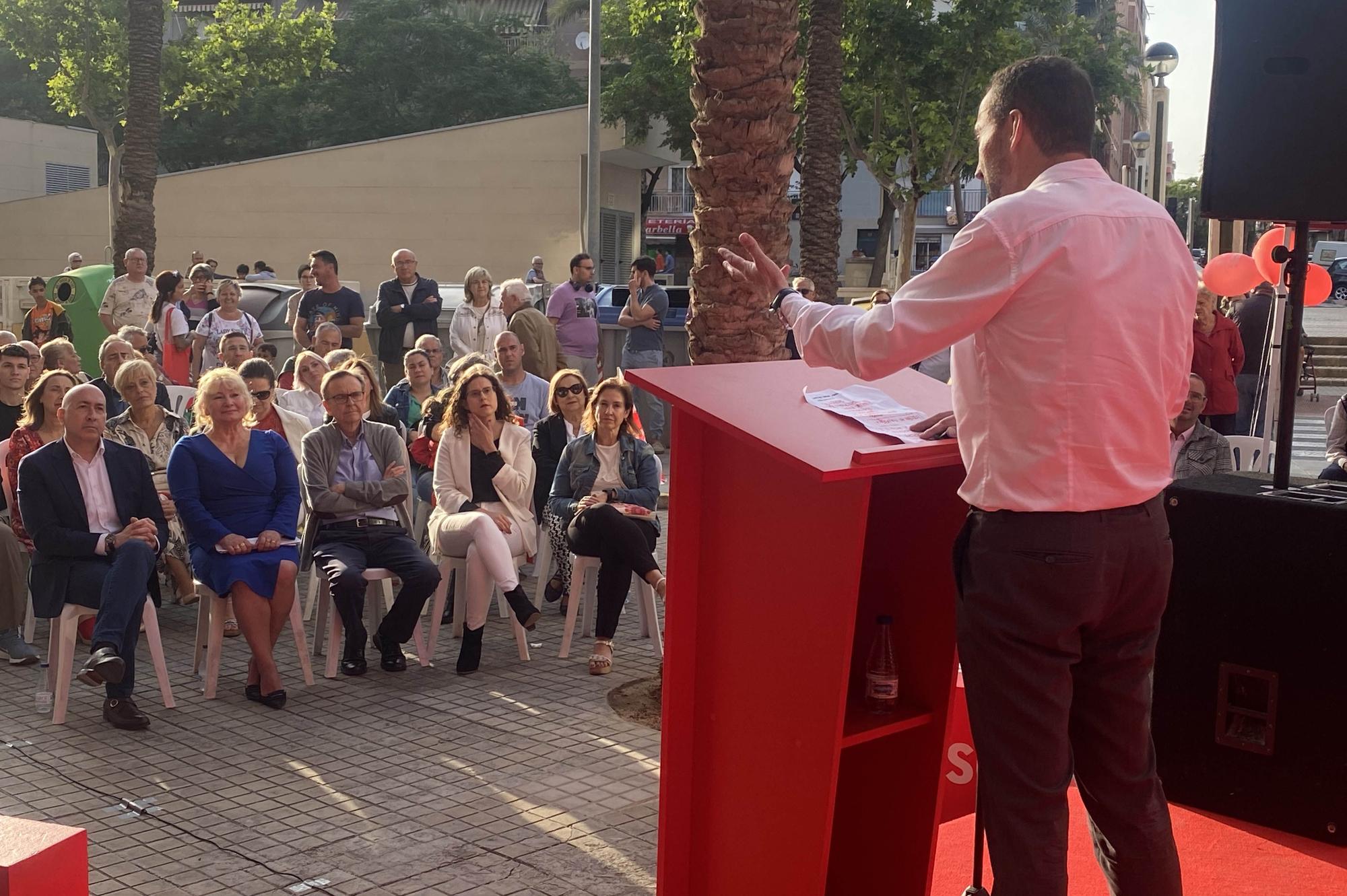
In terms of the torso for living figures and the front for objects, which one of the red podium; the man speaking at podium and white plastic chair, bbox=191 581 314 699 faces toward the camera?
the white plastic chair

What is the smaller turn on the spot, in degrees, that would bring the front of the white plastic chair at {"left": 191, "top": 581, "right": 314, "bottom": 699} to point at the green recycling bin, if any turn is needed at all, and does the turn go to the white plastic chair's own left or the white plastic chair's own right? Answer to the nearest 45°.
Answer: approximately 180°

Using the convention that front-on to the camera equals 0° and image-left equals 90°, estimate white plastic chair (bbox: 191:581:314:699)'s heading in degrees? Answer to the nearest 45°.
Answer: approximately 0°

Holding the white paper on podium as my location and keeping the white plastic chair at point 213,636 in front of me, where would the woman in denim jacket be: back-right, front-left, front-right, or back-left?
front-right

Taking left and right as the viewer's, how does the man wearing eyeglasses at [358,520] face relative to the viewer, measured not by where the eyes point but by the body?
facing the viewer

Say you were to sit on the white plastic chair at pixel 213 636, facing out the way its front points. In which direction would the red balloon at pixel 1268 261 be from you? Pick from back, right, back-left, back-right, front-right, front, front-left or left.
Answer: left

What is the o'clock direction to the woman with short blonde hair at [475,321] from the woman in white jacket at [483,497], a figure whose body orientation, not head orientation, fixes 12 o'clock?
The woman with short blonde hair is roughly at 6 o'clock from the woman in white jacket.

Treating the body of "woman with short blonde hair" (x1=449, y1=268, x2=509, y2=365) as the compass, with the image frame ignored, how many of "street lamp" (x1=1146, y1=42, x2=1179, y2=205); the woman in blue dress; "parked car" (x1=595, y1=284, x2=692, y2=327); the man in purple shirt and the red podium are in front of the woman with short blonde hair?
2

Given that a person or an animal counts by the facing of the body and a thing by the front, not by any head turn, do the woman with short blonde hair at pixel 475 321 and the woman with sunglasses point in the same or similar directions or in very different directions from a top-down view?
same or similar directions

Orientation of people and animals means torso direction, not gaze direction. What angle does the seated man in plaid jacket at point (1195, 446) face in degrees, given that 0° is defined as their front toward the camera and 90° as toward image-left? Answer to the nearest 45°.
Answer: approximately 45°

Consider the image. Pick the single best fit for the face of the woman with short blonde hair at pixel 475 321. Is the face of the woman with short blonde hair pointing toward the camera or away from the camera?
toward the camera

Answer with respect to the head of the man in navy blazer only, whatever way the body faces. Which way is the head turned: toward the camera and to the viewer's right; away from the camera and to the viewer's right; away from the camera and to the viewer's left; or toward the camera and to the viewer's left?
toward the camera and to the viewer's right

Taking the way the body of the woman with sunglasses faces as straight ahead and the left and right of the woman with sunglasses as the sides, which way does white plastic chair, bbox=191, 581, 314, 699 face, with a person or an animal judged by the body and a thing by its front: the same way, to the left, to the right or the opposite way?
the same way

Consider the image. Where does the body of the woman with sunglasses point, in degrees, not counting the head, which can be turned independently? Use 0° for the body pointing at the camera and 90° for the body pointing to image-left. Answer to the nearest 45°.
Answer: approximately 0°

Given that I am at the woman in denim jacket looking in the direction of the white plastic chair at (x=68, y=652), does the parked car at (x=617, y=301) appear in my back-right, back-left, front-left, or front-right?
back-right

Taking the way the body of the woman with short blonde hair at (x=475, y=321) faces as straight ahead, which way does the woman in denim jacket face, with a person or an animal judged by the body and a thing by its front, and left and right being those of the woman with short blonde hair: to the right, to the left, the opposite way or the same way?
the same way

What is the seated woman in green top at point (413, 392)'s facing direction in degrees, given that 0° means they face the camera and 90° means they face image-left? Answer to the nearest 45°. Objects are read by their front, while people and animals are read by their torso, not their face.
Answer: approximately 315°

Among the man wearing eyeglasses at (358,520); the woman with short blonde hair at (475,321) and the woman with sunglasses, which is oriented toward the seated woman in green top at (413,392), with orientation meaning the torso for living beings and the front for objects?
the woman with short blonde hair

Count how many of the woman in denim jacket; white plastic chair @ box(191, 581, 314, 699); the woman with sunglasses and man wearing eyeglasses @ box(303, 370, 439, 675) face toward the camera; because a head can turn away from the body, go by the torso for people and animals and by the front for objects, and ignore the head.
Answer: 4
